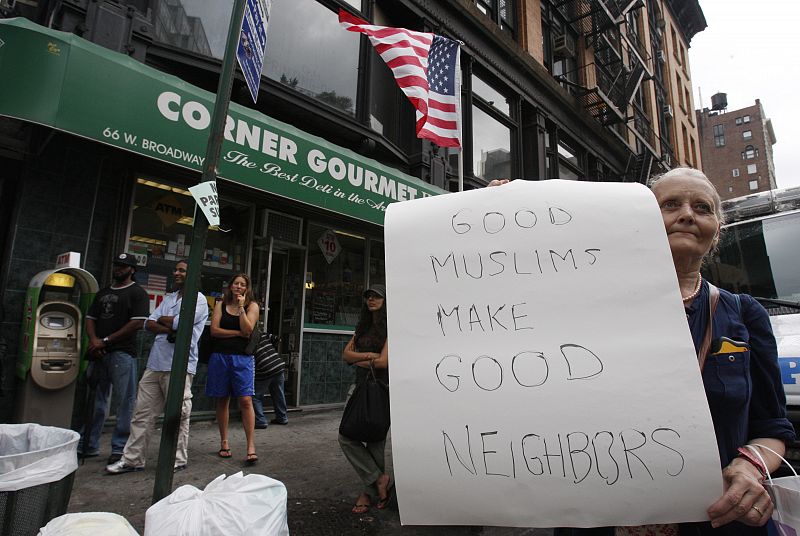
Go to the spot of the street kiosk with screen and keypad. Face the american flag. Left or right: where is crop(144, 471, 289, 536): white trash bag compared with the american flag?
right

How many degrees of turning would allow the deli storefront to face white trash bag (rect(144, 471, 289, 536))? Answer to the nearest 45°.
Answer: approximately 45° to its right

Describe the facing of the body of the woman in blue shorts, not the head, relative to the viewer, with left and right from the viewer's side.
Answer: facing the viewer

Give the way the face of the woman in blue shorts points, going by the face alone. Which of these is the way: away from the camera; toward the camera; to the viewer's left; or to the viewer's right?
toward the camera

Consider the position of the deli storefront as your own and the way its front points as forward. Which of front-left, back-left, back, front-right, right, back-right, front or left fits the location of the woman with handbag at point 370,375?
front

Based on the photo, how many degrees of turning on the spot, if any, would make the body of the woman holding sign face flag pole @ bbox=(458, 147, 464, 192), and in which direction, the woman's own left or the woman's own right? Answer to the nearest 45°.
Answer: approximately 135° to the woman's own right

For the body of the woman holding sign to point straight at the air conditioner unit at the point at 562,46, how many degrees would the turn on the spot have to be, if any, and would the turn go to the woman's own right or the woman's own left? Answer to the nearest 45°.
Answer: approximately 180°

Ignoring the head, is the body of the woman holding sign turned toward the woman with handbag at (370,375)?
no
